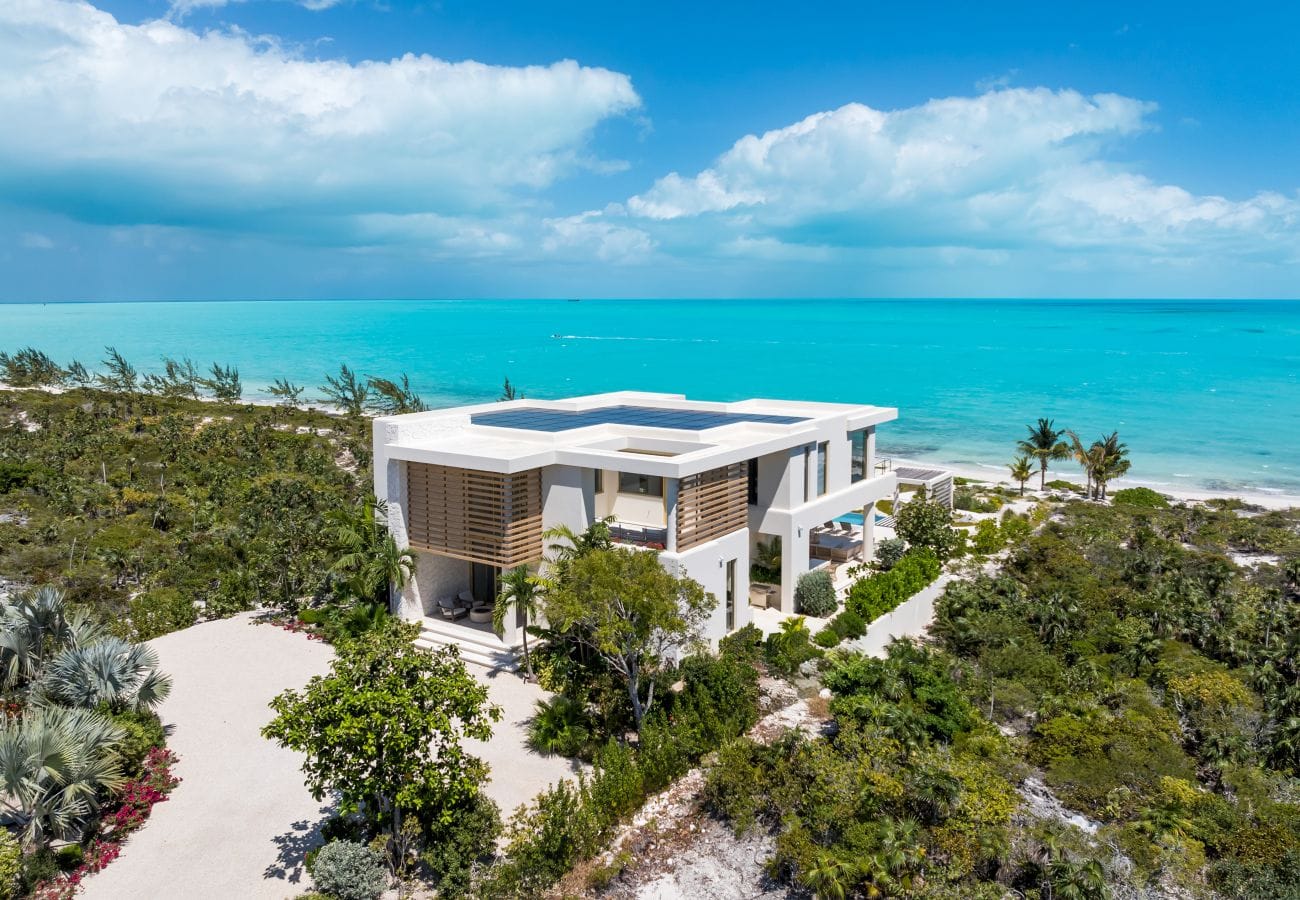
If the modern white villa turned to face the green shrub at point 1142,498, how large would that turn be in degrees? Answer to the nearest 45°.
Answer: approximately 180°

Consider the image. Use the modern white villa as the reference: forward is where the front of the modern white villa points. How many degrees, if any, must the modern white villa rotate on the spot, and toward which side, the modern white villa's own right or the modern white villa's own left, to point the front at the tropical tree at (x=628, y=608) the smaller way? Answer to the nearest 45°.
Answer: approximately 45° to the modern white villa's own left

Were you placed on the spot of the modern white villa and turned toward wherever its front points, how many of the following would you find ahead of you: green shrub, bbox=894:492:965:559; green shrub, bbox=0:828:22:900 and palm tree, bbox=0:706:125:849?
2

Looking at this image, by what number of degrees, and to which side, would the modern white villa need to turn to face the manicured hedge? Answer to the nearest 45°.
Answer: approximately 135° to its left

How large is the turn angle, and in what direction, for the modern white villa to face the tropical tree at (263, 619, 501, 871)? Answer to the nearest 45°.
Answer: approximately 45° to its left

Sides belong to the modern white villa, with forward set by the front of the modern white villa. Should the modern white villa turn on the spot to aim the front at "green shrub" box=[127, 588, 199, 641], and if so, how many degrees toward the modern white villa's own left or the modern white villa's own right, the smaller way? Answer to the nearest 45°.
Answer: approximately 45° to the modern white villa's own right

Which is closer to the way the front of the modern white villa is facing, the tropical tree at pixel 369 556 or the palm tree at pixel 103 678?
the palm tree

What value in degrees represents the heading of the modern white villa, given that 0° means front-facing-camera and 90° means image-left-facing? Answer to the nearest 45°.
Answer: approximately 45°

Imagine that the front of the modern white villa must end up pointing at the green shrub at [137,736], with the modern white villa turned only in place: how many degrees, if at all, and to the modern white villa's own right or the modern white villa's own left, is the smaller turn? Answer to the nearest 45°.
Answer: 0° — it already faces it

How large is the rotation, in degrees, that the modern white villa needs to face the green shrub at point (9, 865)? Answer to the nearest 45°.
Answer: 0° — it already faces it

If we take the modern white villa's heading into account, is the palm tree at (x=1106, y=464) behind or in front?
behind
